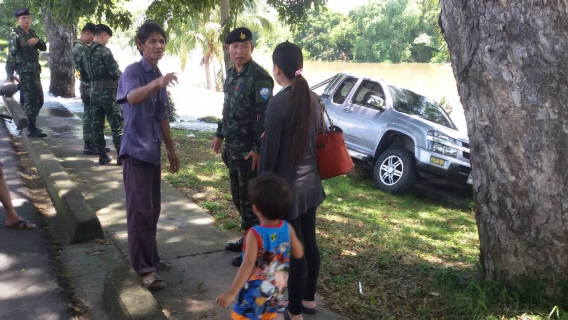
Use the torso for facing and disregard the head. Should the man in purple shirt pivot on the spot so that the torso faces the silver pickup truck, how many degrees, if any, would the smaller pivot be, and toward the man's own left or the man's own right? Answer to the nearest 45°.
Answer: approximately 90° to the man's own left

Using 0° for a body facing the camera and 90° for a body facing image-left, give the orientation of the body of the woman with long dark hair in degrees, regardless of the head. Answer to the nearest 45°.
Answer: approximately 135°

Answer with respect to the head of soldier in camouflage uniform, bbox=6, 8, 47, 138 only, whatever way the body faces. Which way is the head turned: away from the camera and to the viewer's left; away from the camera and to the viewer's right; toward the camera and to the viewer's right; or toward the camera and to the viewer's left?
toward the camera and to the viewer's right

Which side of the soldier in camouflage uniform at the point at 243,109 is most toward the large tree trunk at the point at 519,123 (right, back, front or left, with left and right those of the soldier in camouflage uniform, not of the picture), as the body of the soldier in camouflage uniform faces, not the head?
left

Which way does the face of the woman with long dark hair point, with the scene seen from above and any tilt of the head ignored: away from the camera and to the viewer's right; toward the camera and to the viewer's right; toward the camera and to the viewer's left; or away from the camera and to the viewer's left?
away from the camera and to the viewer's left
